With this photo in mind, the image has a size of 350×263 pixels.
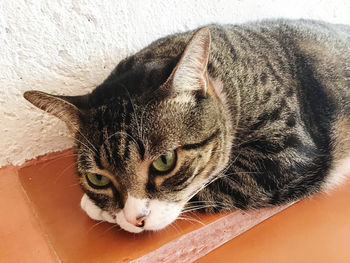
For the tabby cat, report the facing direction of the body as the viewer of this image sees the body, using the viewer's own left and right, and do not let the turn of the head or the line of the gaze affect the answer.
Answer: facing the viewer and to the left of the viewer
